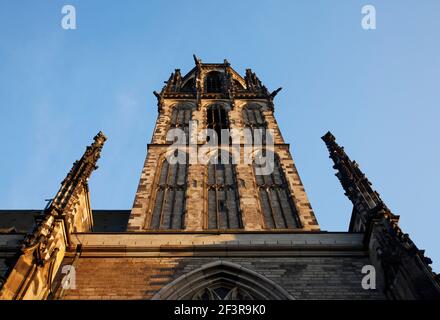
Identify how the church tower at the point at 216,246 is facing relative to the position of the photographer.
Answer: facing the viewer
